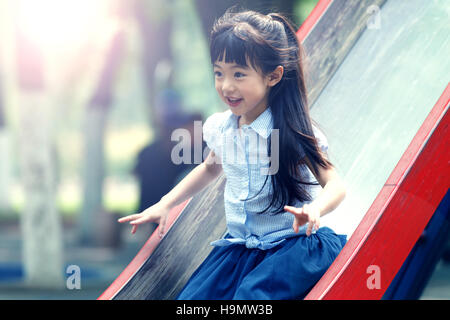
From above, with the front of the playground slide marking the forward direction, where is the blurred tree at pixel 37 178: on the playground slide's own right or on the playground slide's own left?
on the playground slide's own right

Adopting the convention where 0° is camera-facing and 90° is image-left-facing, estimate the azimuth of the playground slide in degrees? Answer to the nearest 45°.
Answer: approximately 45°

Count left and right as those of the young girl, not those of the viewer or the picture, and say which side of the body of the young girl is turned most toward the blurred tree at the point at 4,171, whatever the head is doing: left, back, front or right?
right

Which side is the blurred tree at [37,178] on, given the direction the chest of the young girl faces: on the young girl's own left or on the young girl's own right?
on the young girl's own right

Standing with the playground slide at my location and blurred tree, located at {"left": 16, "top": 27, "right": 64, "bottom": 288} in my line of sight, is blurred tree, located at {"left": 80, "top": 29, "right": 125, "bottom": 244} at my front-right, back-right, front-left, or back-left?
front-right

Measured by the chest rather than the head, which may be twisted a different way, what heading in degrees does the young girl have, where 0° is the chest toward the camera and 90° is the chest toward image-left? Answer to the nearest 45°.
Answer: approximately 45°

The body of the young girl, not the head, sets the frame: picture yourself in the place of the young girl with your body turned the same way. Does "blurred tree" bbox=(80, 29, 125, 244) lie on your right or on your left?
on your right

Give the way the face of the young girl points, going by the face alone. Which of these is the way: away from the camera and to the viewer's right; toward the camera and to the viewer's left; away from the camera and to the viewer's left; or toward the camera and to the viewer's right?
toward the camera and to the viewer's left
